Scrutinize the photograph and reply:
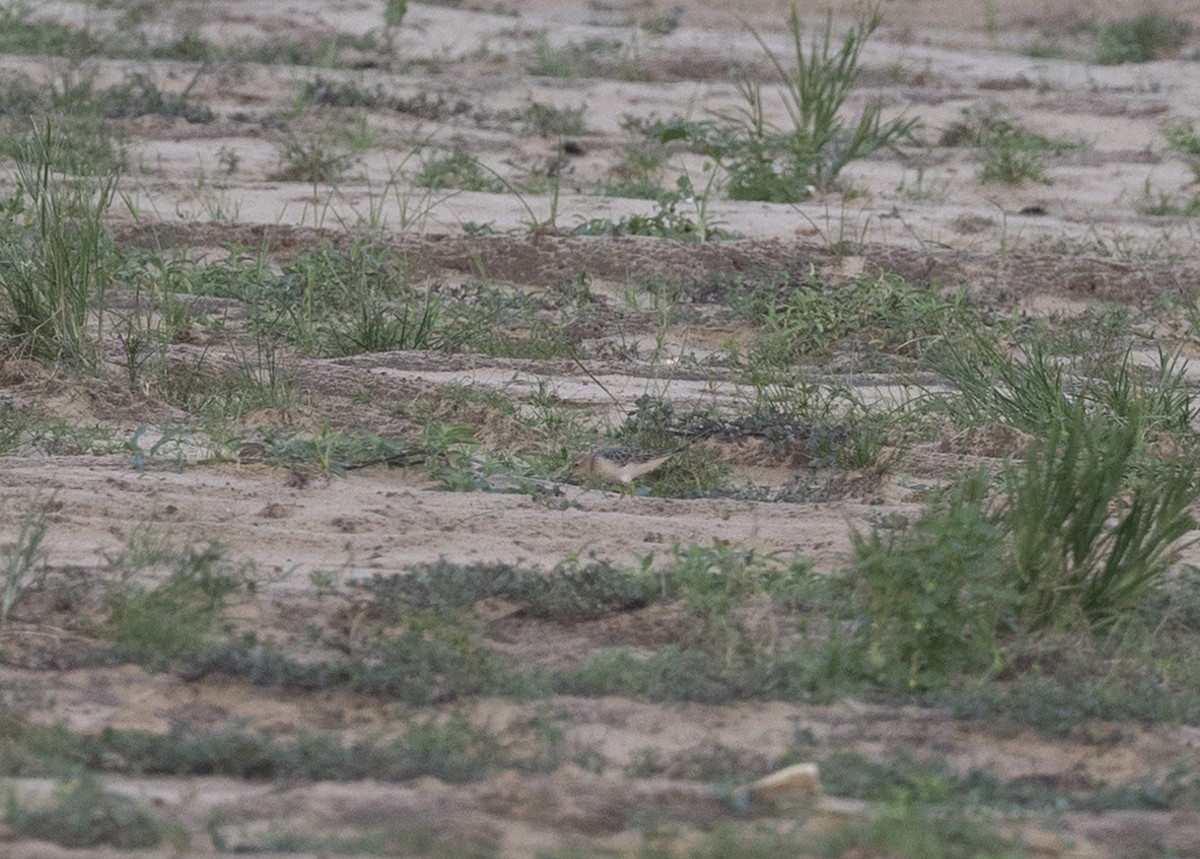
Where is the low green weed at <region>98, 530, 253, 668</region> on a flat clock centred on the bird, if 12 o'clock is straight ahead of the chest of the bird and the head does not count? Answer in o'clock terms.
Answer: The low green weed is roughly at 10 o'clock from the bird.

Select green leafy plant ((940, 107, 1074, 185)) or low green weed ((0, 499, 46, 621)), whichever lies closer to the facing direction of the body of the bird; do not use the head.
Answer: the low green weed

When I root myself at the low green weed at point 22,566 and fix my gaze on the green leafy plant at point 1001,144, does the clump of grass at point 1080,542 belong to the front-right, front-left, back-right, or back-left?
front-right

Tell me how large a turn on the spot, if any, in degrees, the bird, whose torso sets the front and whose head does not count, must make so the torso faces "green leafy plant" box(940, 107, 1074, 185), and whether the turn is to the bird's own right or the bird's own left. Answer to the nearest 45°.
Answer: approximately 90° to the bird's own right

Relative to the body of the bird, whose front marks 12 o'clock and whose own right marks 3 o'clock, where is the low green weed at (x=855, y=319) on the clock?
The low green weed is roughly at 4 o'clock from the bird.

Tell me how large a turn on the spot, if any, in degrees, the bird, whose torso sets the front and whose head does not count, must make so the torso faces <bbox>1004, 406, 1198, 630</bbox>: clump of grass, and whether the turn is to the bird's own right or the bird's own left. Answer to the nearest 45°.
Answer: approximately 135° to the bird's own left

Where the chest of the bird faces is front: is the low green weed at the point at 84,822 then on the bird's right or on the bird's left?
on the bird's left

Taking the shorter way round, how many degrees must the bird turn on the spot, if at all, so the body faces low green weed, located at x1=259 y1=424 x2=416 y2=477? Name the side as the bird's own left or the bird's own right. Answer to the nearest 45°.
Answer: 0° — it already faces it

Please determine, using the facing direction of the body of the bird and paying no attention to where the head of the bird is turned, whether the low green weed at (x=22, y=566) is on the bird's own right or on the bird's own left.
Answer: on the bird's own left

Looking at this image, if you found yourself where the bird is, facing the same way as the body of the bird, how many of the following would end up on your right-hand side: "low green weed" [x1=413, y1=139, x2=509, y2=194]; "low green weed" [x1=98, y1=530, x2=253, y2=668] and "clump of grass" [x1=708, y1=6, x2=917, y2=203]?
2

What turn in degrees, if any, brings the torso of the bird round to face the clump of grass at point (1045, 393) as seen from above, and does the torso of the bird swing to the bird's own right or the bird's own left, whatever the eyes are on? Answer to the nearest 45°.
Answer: approximately 135° to the bird's own right

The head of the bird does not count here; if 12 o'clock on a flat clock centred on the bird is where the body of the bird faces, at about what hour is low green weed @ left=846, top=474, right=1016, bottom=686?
The low green weed is roughly at 8 o'clock from the bird.

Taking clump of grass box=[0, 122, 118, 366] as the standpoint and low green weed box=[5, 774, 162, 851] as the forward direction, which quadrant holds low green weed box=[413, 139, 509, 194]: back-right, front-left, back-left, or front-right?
back-left

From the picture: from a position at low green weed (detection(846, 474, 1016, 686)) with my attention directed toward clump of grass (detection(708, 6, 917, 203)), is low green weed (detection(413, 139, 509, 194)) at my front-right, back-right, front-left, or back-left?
front-left

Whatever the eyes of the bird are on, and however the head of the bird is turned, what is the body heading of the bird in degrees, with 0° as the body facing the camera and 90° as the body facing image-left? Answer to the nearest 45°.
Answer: approximately 90°
